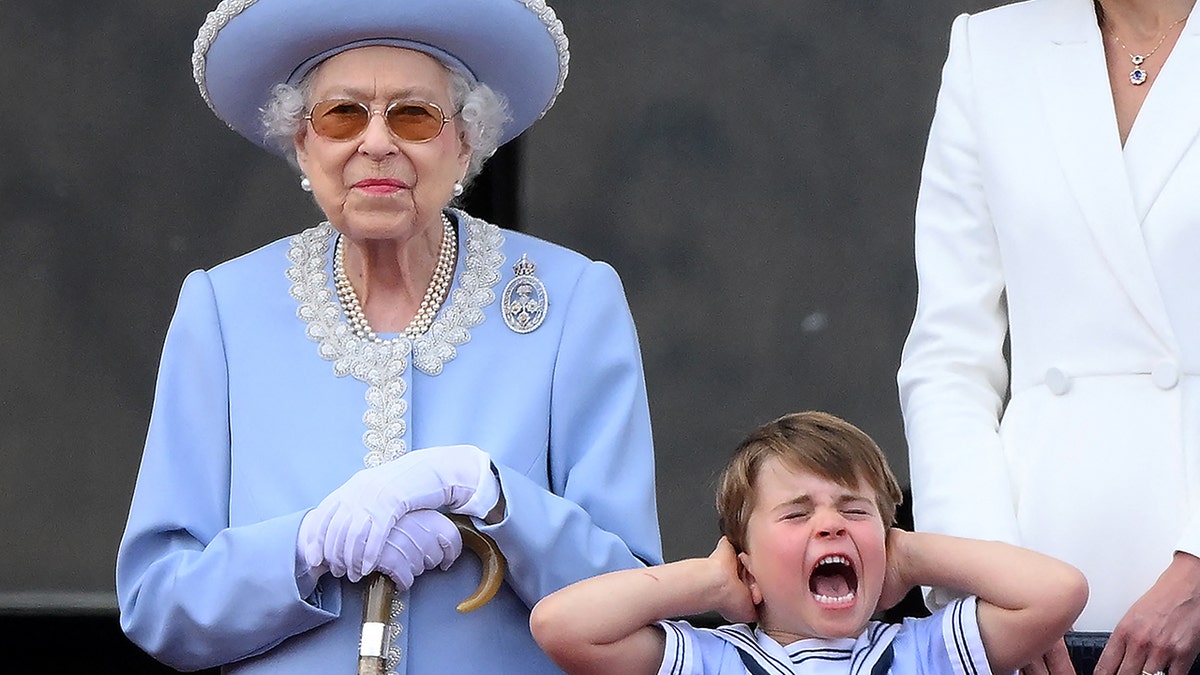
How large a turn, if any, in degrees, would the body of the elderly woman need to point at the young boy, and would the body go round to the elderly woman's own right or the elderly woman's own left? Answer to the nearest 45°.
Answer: approximately 45° to the elderly woman's own left

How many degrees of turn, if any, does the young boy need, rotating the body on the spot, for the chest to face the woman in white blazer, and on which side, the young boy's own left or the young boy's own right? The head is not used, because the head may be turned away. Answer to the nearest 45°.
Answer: approximately 135° to the young boy's own left

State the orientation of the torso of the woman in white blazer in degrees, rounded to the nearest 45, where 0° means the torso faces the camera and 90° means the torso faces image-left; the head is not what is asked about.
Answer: approximately 0°

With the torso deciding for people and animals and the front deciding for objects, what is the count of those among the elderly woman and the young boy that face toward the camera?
2

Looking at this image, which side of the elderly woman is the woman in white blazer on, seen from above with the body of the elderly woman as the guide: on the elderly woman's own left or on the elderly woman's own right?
on the elderly woman's own left

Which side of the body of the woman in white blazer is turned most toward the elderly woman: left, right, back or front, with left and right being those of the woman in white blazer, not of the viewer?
right

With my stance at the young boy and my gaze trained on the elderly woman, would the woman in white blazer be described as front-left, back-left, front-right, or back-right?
back-right

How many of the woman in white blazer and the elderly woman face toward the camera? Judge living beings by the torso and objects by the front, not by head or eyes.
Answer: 2
